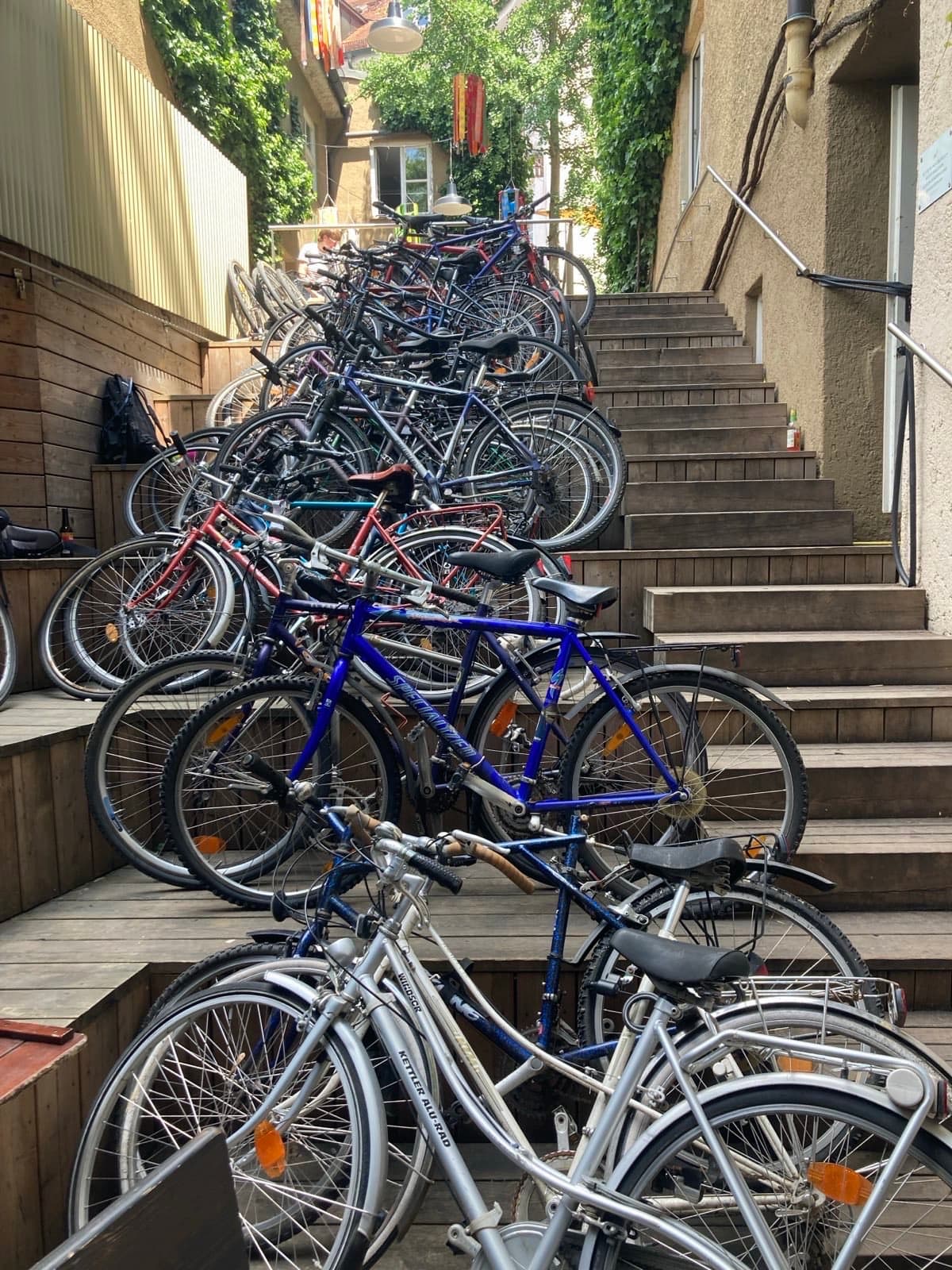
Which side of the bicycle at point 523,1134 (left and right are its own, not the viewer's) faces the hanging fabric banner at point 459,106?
right

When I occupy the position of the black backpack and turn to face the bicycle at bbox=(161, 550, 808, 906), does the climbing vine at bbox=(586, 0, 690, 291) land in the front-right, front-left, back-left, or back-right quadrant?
back-left

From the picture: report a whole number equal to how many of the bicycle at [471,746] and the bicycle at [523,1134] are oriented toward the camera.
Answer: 0

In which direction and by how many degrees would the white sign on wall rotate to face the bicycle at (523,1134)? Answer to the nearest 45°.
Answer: approximately 45° to its left

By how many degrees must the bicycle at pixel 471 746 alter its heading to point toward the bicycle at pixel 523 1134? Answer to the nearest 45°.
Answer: approximately 90° to its left

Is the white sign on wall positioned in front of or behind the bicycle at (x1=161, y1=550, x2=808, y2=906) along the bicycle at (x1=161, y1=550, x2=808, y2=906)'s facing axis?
behind

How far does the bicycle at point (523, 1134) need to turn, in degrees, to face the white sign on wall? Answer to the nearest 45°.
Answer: approximately 135° to its right

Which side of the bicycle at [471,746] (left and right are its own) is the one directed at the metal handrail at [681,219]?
right

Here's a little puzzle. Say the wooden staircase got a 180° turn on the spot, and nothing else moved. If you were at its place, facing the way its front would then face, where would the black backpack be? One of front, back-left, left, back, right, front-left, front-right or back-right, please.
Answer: left

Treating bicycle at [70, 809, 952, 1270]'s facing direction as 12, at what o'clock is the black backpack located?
The black backpack is roughly at 2 o'clock from the bicycle.

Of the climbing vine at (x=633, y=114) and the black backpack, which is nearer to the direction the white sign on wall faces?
the black backpack

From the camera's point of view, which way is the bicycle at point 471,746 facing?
to the viewer's left

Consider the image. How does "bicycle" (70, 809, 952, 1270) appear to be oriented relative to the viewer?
to the viewer's left

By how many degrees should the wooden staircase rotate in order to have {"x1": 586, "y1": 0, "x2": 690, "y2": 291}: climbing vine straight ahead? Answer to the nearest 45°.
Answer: approximately 180°

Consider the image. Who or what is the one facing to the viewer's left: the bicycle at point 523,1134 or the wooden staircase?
the bicycle

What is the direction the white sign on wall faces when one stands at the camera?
facing the viewer and to the left of the viewer

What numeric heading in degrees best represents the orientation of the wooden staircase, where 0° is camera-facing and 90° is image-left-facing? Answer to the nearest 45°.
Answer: approximately 0°

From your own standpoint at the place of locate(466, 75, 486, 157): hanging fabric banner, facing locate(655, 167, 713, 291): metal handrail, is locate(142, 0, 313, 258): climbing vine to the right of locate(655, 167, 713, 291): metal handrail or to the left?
right

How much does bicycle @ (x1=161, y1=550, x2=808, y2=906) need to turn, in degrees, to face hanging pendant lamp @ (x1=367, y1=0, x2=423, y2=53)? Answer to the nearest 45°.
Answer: approximately 90° to its right
